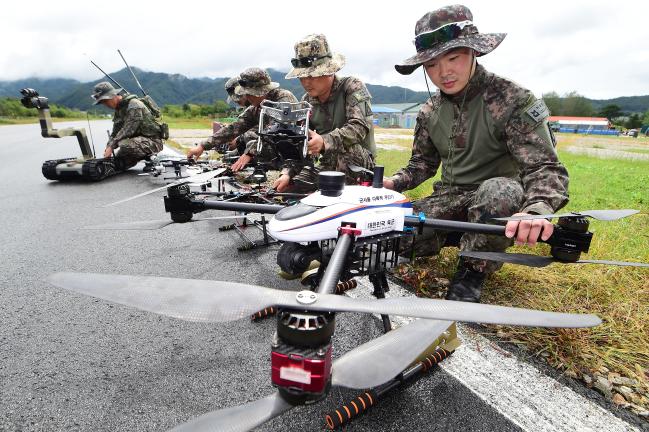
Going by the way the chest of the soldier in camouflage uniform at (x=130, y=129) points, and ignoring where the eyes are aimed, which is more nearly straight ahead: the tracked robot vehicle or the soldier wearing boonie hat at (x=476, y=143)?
the tracked robot vehicle

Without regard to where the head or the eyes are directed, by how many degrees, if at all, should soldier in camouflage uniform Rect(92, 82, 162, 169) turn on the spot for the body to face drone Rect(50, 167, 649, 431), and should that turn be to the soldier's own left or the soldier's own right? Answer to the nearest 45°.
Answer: approximately 90° to the soldier's own left

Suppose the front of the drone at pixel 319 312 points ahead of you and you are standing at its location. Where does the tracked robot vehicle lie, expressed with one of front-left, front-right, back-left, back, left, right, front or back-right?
right

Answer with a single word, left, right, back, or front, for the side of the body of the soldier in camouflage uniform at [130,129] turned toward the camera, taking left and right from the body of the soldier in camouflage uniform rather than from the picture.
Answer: left

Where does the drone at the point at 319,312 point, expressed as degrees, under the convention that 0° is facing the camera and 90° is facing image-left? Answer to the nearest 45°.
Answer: approximately 45°

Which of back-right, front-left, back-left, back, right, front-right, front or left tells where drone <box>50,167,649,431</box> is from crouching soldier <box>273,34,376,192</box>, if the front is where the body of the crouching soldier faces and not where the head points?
front-left

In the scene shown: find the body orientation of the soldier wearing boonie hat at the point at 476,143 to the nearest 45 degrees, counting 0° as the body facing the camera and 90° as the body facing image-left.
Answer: approximately 45°

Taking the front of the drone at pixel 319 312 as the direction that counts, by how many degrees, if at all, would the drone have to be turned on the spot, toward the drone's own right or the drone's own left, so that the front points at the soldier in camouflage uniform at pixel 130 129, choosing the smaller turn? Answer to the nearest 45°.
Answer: approximately 90° to the drone's own right
